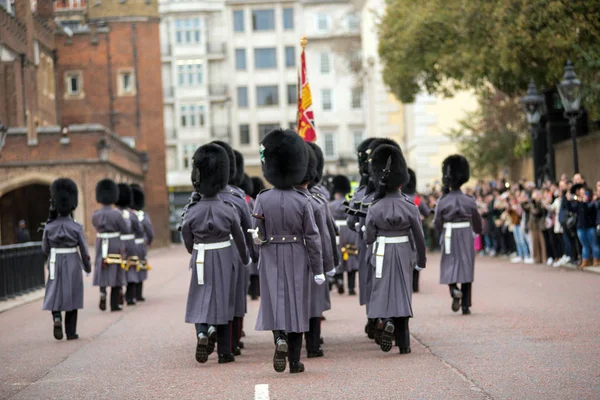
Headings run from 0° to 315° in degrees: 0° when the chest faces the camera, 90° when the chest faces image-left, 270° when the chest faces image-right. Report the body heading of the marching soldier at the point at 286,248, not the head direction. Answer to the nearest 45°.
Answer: approximately 180°

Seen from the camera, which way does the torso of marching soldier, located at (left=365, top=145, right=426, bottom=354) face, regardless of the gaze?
away from the camera

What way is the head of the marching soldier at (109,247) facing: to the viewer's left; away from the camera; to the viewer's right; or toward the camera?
away from the camera

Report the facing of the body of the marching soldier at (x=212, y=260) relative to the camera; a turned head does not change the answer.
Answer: away from the camera

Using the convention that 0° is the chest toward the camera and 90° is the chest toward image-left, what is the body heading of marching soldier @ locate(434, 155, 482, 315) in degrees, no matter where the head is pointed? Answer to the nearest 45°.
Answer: approximately 180°

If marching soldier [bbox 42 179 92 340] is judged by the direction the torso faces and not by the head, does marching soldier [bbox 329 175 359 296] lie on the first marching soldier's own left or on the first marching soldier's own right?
on the first marching soldier's own right

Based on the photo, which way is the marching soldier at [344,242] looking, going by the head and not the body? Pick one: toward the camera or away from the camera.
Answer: away from the camera

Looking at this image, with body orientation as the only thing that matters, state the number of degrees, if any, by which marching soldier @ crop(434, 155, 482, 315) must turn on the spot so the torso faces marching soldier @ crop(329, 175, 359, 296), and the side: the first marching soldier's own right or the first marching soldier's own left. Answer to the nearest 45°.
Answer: approximately 45° to the first marching soldier's own left

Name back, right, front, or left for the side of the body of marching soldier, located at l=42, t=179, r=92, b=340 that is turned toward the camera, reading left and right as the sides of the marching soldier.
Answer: back
